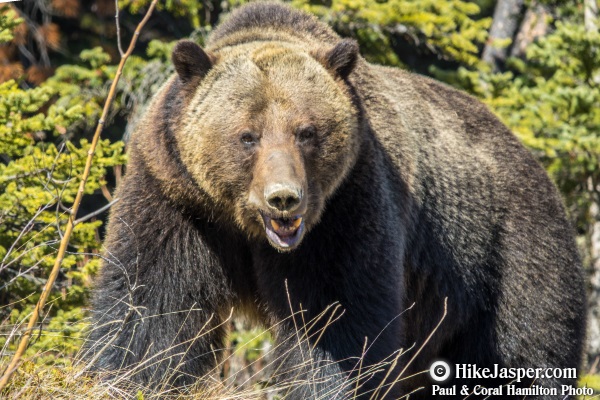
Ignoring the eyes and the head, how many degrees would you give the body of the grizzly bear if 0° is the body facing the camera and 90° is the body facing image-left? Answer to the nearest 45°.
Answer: approximately 45°
